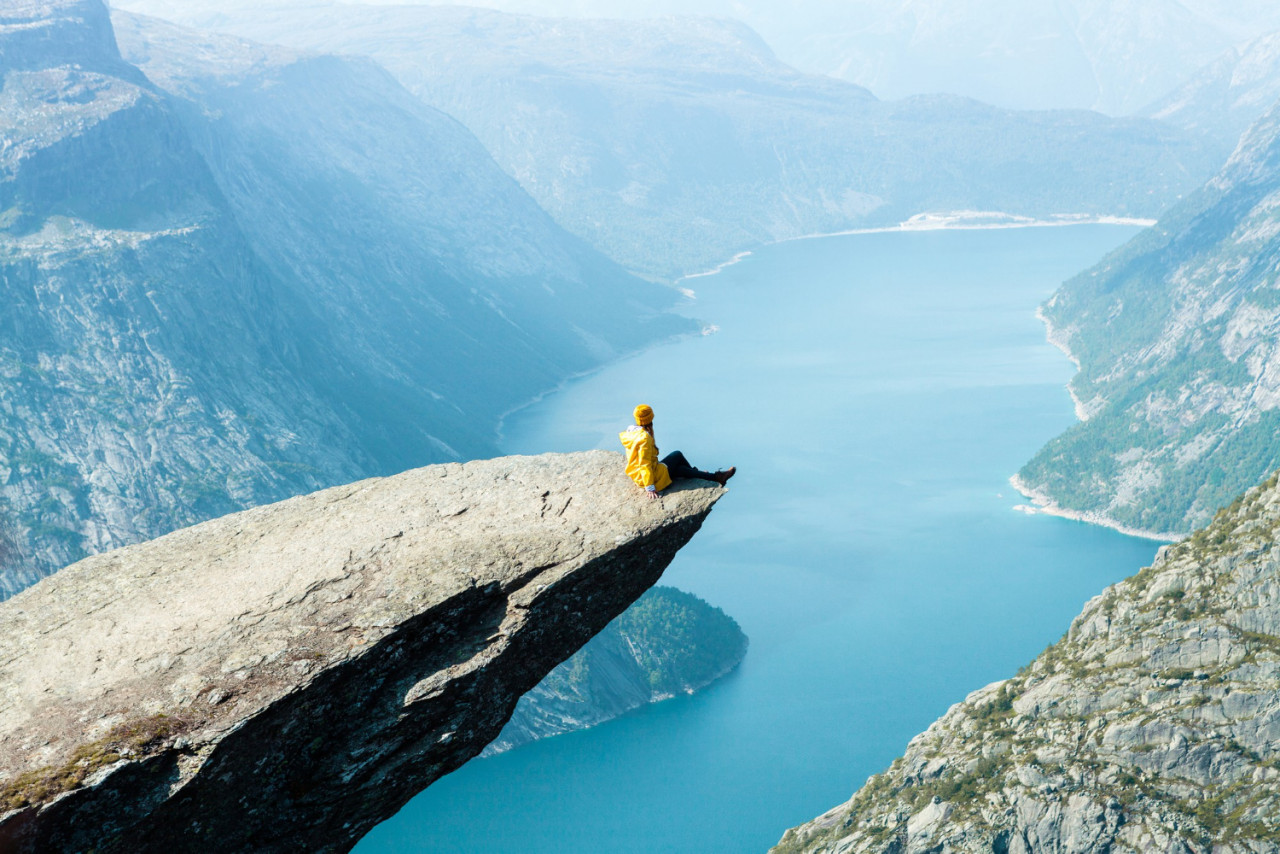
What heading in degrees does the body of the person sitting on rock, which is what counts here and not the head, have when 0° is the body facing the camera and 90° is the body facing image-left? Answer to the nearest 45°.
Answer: approximately 270°

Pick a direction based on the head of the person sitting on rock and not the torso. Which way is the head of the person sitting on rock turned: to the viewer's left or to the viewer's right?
to the viewer's right
